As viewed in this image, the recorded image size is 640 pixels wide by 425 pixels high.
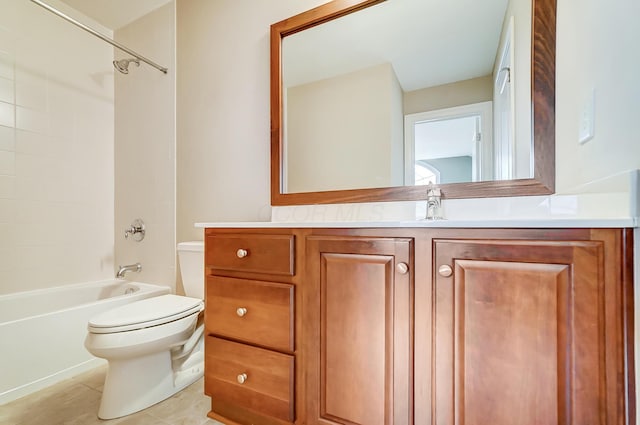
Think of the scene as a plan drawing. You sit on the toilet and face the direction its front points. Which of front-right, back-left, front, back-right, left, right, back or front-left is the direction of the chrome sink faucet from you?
left

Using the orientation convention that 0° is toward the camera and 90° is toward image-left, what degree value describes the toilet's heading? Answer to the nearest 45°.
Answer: approximately 45°

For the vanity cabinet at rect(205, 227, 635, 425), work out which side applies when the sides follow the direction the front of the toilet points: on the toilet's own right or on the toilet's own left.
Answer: on the toilet's own left

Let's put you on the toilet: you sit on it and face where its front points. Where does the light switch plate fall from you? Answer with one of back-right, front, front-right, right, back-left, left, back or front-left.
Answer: left

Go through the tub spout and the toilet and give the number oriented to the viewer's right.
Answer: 0

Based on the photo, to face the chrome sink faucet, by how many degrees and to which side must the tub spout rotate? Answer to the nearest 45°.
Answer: approximately 90° to its left

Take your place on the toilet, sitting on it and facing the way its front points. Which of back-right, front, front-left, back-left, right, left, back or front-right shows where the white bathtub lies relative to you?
right

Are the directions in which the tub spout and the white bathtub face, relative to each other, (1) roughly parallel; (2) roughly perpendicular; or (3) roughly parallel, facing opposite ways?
roughly perpendicular

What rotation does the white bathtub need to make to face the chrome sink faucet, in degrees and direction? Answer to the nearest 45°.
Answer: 0° — it already faces it

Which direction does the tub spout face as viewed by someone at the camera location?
facing the viewer and to the left of the viewer

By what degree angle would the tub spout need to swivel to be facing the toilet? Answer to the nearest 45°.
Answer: approximately 45° to its left

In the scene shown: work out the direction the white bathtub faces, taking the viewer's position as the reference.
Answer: facing the viewer and to the right of the viewer

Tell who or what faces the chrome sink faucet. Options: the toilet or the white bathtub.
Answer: the white bathtub
